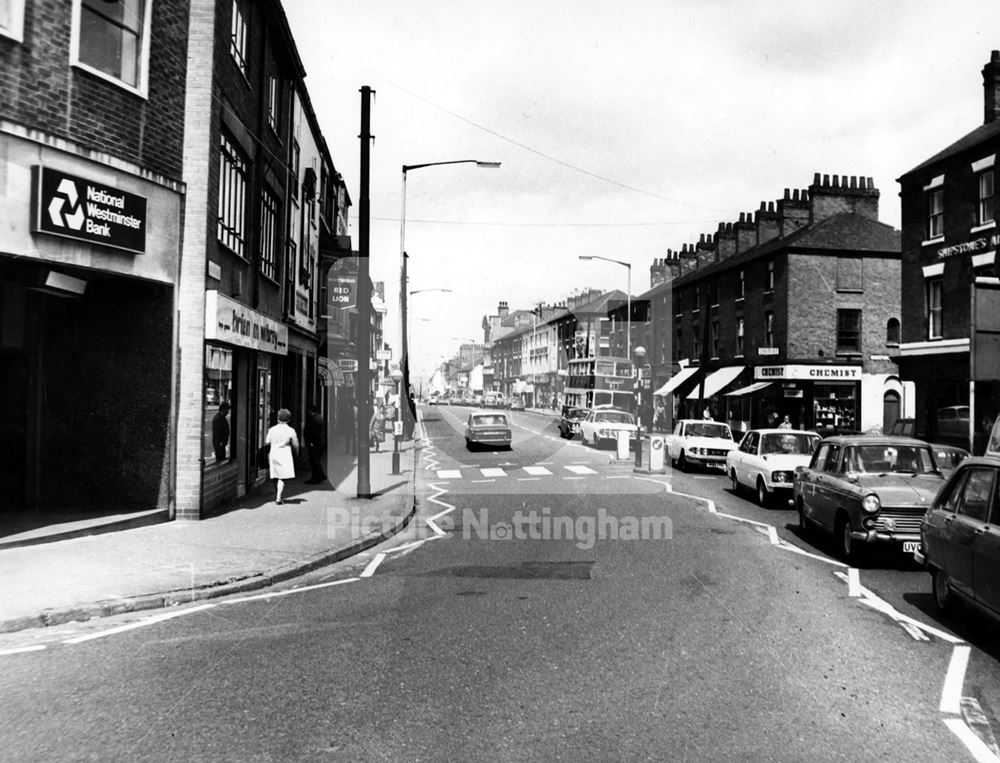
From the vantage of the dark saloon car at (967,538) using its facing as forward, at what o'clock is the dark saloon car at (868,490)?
the dark saloon car at (868,490) is roughly at 7 o'clock from the dark saloon car at (967,538).

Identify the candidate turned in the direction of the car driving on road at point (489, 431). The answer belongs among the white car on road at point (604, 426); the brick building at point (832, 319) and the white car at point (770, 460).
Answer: the brick building

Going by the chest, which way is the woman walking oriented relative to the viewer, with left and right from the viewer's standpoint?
facing away from the viewer

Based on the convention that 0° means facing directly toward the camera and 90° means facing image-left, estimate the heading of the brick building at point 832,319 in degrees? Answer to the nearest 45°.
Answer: approximately 45°

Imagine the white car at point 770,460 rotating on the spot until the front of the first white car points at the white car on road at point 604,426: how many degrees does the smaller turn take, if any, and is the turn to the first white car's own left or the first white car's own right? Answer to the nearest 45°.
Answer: approximately 180°

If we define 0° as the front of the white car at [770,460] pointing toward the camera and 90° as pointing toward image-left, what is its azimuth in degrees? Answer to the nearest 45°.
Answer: approximately 315°

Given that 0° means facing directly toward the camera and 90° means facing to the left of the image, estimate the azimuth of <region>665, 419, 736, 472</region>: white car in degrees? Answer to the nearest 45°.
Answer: approximately 315°

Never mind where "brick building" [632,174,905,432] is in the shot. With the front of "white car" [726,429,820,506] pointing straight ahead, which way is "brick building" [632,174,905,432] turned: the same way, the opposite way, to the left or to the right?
to the right

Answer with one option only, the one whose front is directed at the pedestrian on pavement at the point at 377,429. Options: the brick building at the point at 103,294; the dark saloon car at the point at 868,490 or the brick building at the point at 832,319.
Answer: the brick building at the point at 832,319

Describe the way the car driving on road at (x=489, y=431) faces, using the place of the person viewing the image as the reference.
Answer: facing away from the viewer

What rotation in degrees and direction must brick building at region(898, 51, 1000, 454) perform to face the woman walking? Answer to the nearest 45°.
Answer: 0° — it already faces them

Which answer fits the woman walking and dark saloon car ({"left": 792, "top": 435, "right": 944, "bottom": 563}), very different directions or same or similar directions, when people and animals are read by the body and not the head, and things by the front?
very different directions

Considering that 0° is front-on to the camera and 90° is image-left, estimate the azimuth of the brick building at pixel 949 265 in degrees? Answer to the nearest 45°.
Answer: approximately 45°

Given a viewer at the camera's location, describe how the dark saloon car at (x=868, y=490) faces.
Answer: facing the viewer and to the right of the viewer
